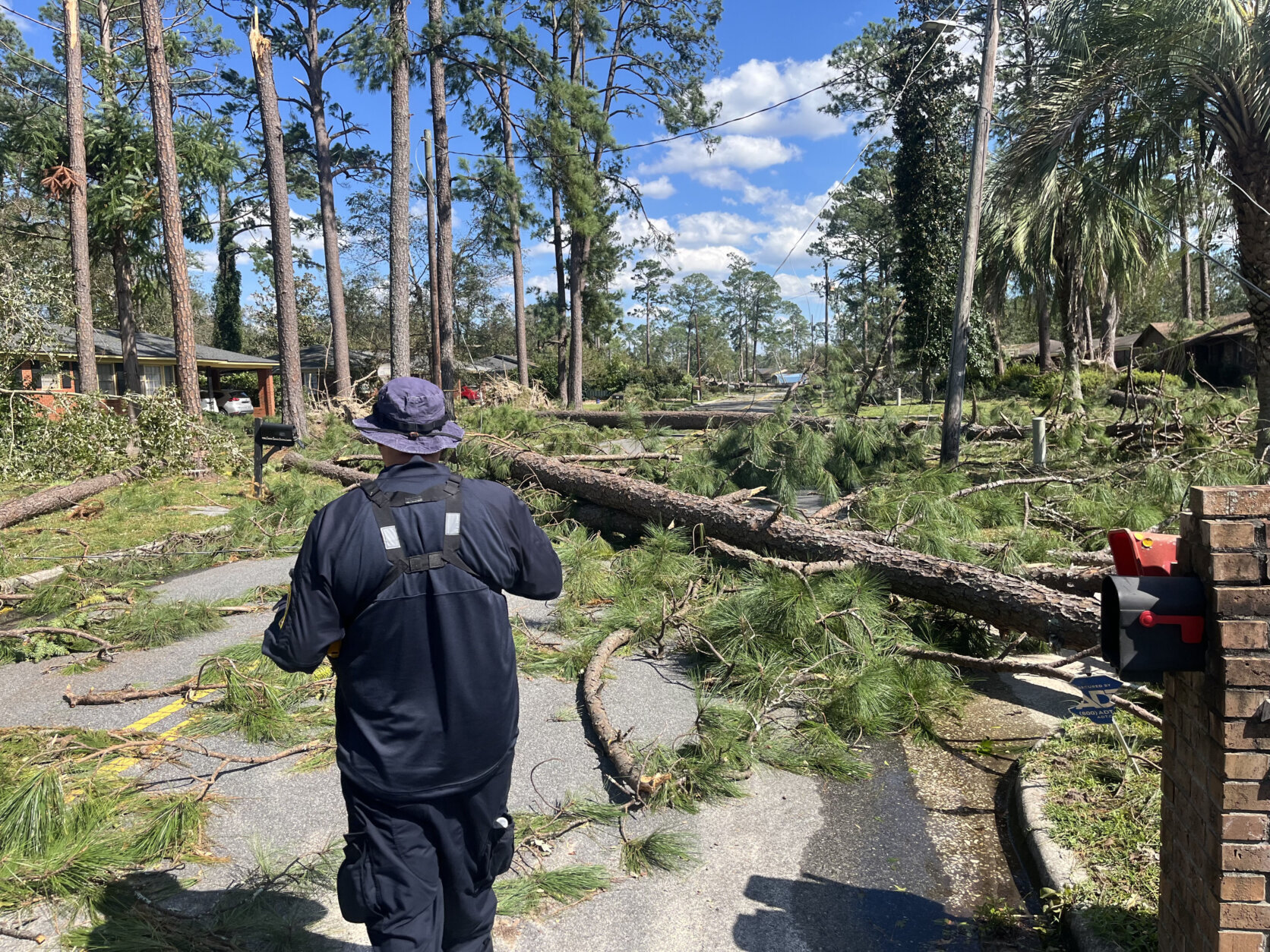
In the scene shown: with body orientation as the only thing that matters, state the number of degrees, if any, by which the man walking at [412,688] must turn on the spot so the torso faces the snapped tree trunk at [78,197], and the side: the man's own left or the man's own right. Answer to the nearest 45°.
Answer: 0° — they already face it

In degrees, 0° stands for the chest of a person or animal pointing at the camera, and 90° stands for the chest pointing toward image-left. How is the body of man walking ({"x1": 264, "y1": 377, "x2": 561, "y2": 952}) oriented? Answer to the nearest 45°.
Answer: approximately 180°

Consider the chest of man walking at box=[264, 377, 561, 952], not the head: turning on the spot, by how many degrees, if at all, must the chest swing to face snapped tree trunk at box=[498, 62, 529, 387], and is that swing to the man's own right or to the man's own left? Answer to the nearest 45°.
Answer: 0° — they already face it

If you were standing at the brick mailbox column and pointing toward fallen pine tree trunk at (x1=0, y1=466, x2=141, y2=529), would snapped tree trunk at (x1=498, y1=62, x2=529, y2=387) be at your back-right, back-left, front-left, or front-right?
front-right

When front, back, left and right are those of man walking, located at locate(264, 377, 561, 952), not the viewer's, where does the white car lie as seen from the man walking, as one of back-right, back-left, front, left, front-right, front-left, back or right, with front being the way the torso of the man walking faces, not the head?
front

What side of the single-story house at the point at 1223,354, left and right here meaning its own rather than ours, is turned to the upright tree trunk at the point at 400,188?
front

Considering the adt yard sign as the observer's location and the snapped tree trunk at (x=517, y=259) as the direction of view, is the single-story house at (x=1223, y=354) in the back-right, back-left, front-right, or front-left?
front-right

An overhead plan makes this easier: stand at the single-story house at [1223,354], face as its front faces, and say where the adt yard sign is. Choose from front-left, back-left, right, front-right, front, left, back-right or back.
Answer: front-left

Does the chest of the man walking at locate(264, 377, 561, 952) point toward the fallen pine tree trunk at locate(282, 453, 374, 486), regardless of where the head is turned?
yes

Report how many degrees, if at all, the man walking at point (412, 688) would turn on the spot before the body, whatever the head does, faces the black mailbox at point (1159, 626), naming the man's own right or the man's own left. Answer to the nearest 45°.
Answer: approximately 90° to the man's own right

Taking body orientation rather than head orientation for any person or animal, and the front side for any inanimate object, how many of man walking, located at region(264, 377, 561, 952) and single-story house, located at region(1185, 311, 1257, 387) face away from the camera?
1

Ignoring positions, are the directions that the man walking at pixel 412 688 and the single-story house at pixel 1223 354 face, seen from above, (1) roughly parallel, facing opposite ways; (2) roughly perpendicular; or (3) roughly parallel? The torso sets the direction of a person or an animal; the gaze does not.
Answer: roughly perpendicular

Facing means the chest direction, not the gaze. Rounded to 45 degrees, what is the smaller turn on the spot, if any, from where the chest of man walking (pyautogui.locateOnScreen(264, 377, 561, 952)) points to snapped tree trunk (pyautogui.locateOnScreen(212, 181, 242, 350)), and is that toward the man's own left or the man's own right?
0° — they already face it

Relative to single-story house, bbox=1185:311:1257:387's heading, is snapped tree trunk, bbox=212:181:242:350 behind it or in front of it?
in front

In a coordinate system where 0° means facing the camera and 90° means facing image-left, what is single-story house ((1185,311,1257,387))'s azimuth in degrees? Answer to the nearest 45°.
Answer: approximately 45°

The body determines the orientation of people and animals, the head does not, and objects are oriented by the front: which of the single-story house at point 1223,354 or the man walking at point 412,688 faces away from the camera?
the man walking

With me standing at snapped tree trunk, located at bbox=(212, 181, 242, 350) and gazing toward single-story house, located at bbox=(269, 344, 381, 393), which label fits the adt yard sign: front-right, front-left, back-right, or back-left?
back-right

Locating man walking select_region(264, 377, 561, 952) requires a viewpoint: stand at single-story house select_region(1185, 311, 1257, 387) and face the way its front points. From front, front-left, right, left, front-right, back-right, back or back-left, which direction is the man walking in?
front-left
